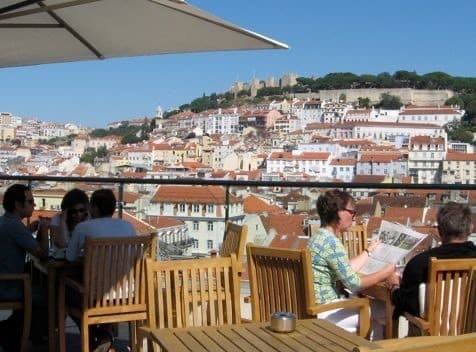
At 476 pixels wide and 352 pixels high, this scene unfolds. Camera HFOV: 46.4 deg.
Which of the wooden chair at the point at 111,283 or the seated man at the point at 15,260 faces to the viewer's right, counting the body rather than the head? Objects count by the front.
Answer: the seated man

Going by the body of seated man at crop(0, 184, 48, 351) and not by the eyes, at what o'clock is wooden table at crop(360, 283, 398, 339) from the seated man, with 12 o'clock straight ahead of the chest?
The wooden table is roughly at 1 o'clock from the seated man.

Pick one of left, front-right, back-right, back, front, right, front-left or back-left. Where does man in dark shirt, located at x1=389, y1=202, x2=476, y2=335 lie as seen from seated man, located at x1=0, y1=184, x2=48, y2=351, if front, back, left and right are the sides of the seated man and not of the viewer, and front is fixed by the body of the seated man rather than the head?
front-right

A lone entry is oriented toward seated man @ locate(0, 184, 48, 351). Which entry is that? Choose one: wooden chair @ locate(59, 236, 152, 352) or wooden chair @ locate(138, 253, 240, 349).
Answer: wooden chair @ locate(59, 236, 152, 352)

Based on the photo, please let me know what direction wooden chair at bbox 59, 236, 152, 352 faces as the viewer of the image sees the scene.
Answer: facing away from the viewer and to the left of the viewer

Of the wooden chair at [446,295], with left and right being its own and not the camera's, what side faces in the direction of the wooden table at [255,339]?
left

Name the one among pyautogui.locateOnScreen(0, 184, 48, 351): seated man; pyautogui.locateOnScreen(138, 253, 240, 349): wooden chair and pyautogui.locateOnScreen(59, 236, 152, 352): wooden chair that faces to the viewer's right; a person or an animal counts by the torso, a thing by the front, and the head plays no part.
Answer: the seated man

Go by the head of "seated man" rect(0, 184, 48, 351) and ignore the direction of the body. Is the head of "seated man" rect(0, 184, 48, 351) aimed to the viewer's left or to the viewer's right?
to the viewer's right

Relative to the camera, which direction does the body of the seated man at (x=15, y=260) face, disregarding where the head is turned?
to the viewer's right

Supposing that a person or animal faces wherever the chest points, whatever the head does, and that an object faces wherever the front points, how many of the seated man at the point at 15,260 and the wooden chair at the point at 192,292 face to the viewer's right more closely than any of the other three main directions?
1

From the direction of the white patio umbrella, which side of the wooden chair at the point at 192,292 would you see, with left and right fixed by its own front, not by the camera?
back

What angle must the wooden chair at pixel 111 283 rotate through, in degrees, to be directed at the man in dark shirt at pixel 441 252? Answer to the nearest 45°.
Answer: approximately 135° to its right
